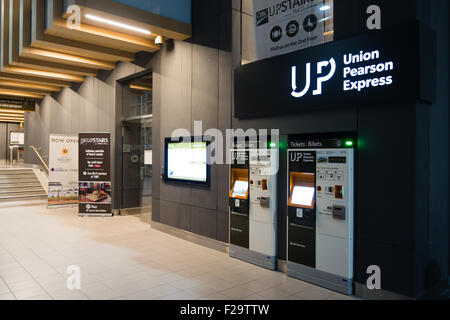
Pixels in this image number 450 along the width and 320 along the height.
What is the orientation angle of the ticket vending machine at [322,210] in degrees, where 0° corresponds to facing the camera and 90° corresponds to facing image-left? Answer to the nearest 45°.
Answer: approximately 45°

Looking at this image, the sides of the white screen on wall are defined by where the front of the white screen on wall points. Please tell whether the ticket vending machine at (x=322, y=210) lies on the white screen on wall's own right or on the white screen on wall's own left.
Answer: on the white screen on wall's own left

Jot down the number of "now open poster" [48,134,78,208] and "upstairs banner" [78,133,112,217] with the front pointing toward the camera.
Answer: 2

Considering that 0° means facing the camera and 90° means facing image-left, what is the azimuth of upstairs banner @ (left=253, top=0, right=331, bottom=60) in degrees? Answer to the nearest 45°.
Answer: approximately 45°

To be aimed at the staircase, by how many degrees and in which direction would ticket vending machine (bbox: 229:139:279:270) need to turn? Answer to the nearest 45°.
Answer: approximately 90° to its right

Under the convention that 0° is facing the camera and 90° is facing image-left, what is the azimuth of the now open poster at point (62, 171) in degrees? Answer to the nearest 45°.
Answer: approximately 0°

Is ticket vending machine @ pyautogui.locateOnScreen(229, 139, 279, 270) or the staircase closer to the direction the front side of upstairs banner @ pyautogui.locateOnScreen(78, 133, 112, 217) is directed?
the ticket vending machine
